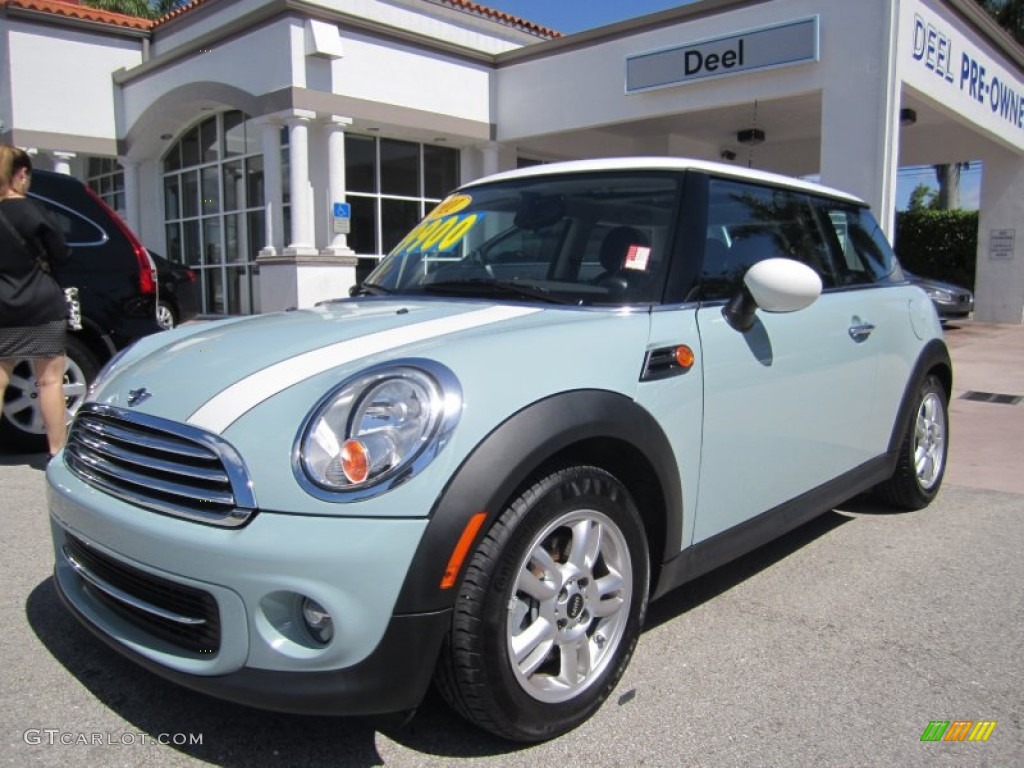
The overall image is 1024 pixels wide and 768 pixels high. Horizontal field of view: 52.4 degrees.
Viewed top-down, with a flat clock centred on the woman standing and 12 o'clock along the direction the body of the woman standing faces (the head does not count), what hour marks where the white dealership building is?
The white dealership building is roughly at 1 o'clock from the woman standing.

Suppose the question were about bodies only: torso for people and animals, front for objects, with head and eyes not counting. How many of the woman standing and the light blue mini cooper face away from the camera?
1

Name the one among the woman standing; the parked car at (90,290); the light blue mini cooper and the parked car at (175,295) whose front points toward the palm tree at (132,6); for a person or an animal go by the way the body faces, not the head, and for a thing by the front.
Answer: the woman standing

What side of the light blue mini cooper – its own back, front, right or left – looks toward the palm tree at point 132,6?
right

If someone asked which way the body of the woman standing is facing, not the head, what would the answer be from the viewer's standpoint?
away from the camera
